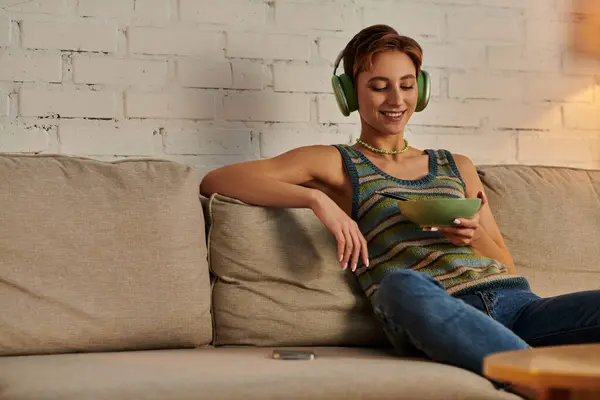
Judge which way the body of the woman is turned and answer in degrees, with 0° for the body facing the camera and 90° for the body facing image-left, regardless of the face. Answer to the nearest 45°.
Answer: approximately 315°

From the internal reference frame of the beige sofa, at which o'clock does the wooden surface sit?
The wooden surface is roughly at 11 o'clock from the beige sofa.

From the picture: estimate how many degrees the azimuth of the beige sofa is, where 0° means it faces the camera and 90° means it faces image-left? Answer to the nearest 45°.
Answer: approximately 0°
